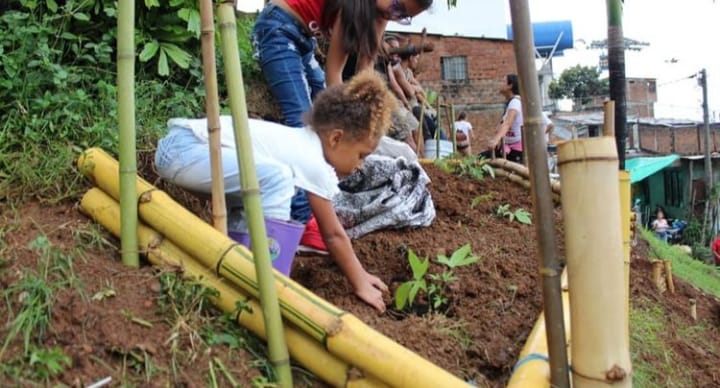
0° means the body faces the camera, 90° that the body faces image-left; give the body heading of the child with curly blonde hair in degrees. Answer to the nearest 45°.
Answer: approximately 270°

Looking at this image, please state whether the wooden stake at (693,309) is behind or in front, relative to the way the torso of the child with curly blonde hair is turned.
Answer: in front

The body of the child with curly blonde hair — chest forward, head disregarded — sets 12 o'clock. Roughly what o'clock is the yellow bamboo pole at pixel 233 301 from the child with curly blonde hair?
The yellow bamboo pole is roughly at 4 o'clock from the child with curly blonde hair.

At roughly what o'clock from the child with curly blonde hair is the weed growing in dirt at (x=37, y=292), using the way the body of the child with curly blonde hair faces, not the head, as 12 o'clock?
The weed growing in dirt is roughly at 5 o'clock from the child with curly blonde hair.

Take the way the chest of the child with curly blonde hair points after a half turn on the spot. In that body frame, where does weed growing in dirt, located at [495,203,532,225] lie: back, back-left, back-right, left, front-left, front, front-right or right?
back-right

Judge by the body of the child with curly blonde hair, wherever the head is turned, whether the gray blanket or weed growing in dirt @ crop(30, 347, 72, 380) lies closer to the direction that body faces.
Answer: the gray blanket

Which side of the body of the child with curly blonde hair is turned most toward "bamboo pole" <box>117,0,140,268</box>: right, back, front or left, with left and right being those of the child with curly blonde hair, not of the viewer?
back
